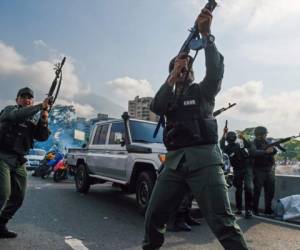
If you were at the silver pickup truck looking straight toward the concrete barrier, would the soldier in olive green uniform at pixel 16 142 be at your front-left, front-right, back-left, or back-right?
back-right

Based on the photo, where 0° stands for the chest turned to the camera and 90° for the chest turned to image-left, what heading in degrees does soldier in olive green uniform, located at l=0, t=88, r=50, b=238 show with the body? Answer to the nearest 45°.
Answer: approximately 315°

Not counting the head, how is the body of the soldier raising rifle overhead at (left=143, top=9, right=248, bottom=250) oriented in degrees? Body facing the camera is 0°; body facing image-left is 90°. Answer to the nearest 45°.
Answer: approximately 0°

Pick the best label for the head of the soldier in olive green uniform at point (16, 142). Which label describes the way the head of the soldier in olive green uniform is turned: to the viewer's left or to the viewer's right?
to the viewer's right

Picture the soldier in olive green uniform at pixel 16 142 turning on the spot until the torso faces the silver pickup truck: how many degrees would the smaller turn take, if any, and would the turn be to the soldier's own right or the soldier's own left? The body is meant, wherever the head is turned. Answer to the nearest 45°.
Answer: approximately 90° to the soldier's own left

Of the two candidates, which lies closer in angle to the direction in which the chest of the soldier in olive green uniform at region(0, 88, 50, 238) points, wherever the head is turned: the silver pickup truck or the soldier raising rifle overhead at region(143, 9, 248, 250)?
the soldier raising rifle overhead

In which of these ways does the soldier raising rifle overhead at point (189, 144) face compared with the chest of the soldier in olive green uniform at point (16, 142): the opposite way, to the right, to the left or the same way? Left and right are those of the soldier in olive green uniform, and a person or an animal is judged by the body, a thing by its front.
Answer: to the right

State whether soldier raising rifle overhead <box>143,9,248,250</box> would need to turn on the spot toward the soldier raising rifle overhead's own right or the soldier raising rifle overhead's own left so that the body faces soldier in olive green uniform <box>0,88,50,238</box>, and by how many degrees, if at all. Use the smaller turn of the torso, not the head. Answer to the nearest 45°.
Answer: approximately 135° to the soldier raising rifle overhead's own right

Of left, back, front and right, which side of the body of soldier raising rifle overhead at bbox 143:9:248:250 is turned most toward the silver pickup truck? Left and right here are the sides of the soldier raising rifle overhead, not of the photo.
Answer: back

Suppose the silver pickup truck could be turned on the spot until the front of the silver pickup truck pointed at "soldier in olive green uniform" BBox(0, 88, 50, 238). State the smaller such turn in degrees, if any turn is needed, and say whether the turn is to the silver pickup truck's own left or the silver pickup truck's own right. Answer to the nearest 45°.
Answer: approximately 90° to the silver pickup truck's own right

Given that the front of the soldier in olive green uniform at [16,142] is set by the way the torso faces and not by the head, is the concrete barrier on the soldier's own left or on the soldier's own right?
on the soldier's own left

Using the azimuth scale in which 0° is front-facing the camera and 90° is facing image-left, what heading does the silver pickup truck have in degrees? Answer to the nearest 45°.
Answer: approximately 315°
